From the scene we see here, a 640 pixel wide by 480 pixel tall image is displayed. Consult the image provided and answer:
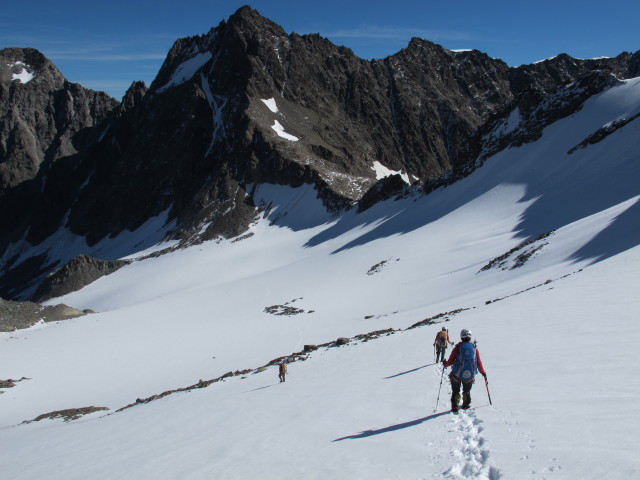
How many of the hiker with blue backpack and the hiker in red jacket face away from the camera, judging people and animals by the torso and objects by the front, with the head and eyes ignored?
2

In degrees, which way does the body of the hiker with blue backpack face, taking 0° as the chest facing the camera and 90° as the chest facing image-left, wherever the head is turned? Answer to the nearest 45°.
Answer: approximately 180°

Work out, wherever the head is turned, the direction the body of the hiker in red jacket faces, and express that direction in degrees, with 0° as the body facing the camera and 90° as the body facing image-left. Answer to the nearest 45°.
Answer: approximately 180°
